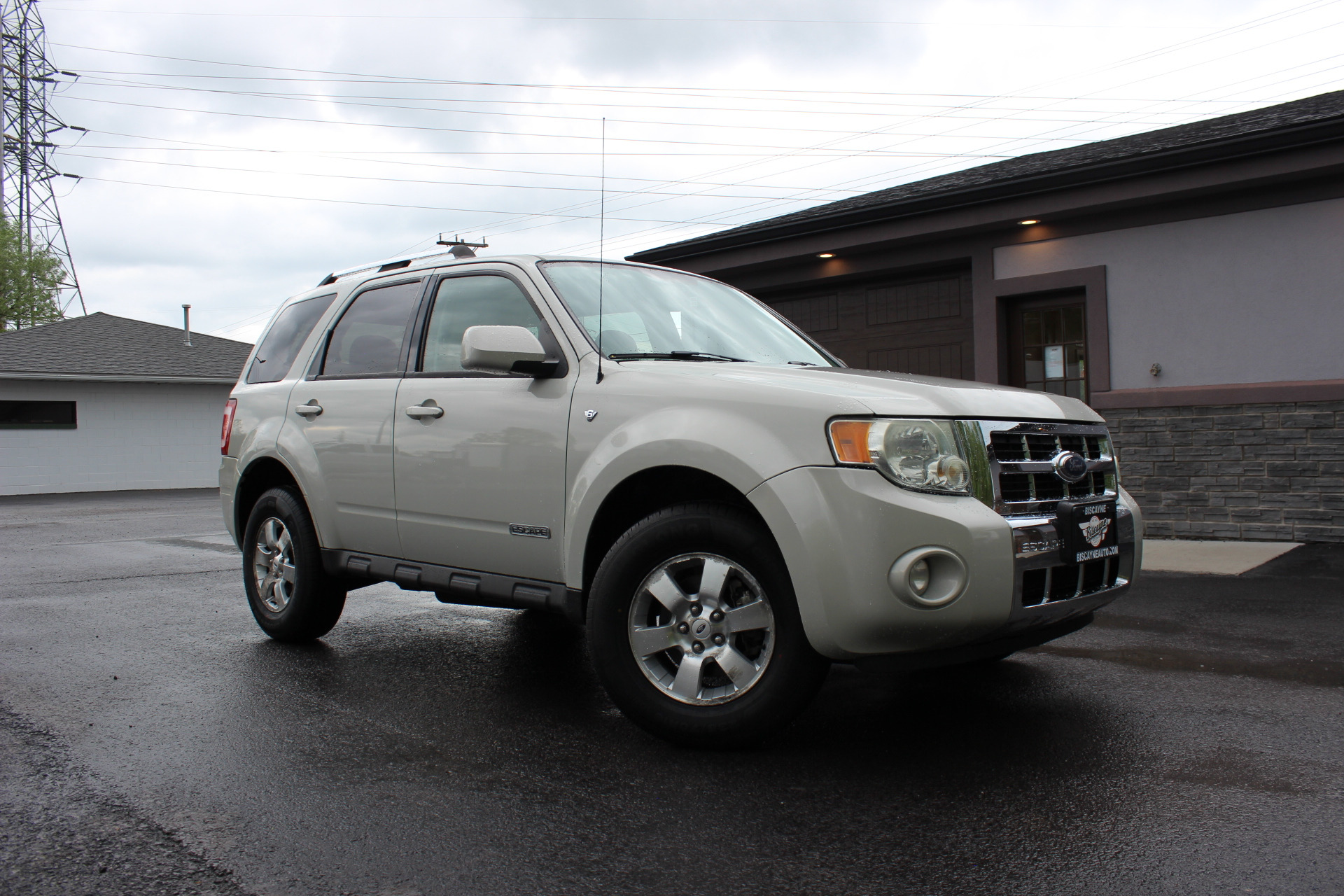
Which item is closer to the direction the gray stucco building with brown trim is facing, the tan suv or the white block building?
the tan suv

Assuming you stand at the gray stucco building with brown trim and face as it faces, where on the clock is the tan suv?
The tan suv is roughly at 11 o'clock from the gray stucco building with brown trim.

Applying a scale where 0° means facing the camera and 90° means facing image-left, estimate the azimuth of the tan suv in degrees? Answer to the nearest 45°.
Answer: approximately 315°

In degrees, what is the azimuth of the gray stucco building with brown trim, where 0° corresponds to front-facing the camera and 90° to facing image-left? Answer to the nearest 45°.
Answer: approximately 45°

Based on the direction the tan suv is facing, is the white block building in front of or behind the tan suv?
behind

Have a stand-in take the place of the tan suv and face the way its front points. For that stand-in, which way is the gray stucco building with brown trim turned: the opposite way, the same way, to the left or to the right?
to the right

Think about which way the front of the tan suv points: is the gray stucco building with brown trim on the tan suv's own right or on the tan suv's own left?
on the tan suv's own left
